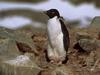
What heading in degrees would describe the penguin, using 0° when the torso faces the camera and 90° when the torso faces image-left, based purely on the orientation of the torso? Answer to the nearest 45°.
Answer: approximately 45°

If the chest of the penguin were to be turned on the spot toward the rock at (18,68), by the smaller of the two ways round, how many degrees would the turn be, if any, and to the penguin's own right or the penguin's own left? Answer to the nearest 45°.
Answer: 0° — it already faces it

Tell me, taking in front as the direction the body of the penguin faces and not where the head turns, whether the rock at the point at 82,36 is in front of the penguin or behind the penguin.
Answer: behind

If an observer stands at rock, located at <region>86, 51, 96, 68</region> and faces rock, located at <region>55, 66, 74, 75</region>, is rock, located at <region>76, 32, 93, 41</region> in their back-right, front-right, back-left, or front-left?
back-right

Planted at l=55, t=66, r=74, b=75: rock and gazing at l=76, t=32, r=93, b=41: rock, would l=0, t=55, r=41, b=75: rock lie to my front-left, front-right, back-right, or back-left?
back-left

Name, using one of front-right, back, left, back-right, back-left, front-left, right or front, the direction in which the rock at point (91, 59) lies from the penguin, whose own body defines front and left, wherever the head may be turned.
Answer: back-left

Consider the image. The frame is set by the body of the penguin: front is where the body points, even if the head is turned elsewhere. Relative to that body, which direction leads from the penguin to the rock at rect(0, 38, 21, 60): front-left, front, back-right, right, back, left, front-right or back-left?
front-right
